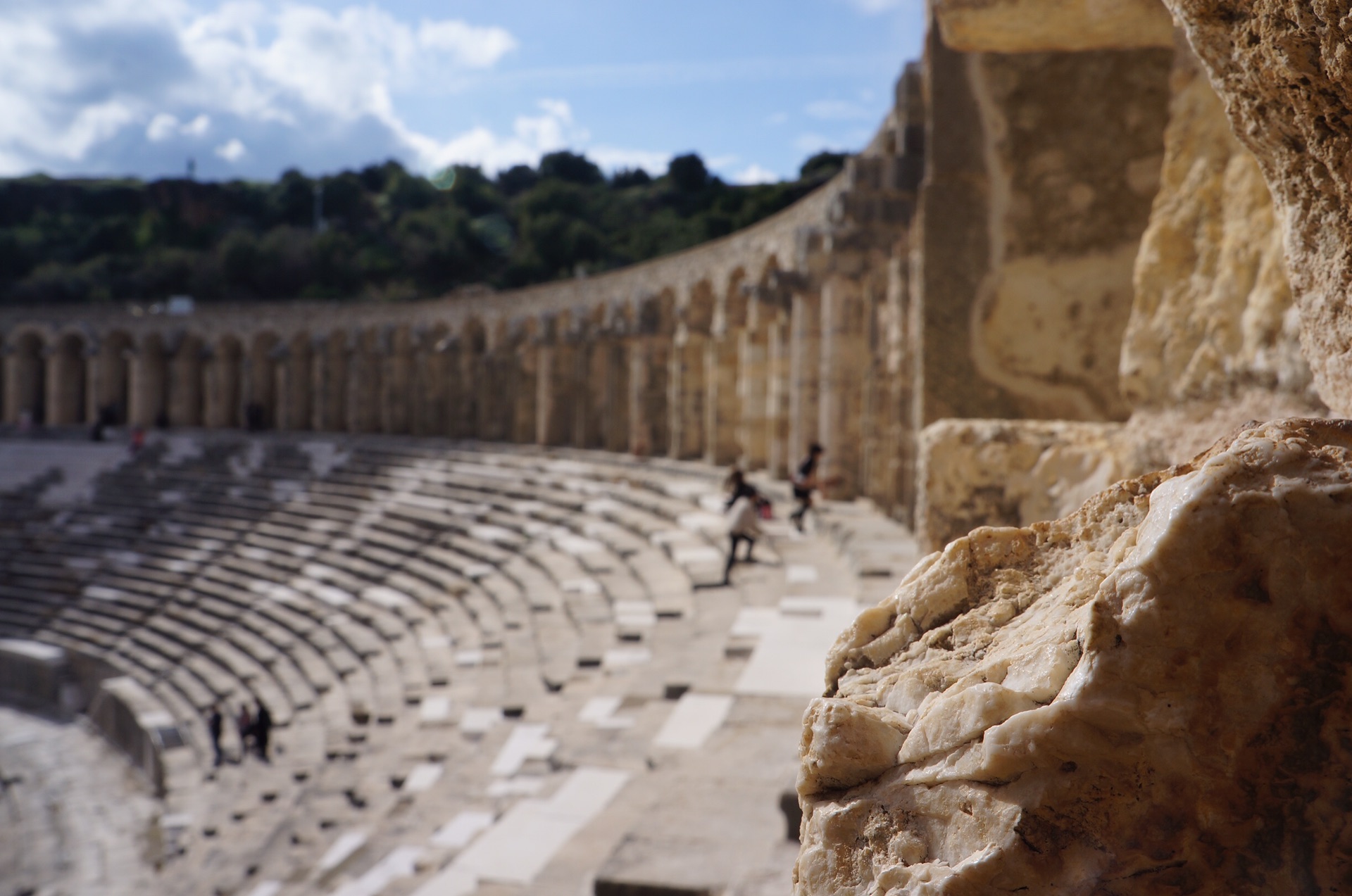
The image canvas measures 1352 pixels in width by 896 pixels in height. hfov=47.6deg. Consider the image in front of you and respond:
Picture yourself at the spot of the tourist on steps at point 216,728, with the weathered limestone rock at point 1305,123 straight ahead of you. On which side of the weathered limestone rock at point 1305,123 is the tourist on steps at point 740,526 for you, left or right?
left
